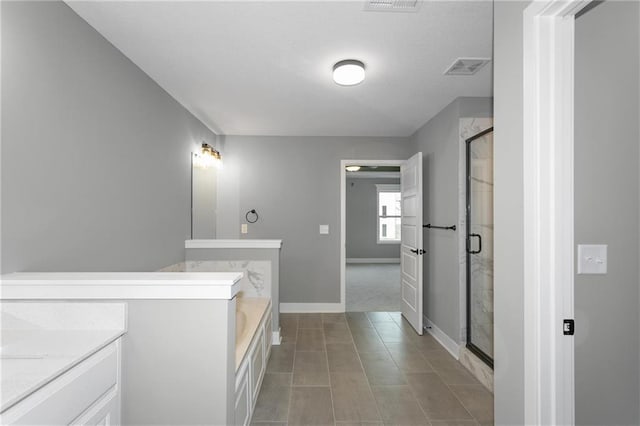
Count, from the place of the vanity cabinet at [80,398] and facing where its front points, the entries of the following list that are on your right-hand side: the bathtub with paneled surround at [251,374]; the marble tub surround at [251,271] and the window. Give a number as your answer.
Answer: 0

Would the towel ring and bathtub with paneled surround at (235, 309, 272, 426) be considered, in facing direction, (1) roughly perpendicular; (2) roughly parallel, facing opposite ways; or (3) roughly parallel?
roughly perpendicular

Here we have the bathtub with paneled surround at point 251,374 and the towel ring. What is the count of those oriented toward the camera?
1

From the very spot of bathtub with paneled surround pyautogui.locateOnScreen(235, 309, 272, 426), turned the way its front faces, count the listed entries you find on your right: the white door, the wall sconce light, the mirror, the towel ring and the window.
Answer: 0

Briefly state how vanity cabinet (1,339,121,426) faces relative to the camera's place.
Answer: facing the viewer and to the right of the viewer

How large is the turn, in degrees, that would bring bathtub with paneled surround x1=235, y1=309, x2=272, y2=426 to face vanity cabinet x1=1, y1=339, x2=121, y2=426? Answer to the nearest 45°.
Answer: approximately 135° to its right

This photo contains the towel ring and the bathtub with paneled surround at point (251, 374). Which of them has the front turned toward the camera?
the towel ring

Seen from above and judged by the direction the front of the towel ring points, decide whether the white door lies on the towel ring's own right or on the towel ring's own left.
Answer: on the towel ring's own left

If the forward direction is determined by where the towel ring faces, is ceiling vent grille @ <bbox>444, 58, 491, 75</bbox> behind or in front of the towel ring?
in front

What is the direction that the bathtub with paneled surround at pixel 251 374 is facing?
to the viewer's right

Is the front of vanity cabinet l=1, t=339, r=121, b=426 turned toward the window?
no

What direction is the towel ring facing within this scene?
toward the camera

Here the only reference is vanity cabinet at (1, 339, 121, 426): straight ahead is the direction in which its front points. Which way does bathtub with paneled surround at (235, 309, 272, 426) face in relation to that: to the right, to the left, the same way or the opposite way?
the same way
